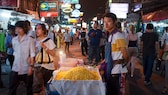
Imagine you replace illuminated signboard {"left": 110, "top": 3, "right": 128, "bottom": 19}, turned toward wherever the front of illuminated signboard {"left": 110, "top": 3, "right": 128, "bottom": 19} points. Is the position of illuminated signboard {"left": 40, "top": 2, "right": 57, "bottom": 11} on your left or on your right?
on your right

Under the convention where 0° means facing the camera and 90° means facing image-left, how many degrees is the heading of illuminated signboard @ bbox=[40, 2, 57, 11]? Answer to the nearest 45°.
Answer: approximately 0°

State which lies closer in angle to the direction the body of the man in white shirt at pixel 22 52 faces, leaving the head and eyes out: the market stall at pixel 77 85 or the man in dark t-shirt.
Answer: the market stall

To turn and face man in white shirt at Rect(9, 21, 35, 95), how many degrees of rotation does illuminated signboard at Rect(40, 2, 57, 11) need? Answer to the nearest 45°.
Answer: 0° — it already faces them

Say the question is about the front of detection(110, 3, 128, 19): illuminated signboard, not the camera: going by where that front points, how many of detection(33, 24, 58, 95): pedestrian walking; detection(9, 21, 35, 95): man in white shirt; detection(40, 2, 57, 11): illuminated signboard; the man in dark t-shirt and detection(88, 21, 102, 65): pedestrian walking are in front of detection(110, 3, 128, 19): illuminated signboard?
4

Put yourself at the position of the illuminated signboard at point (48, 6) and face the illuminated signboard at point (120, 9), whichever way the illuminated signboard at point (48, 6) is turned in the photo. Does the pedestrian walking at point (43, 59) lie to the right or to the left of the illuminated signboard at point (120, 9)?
right

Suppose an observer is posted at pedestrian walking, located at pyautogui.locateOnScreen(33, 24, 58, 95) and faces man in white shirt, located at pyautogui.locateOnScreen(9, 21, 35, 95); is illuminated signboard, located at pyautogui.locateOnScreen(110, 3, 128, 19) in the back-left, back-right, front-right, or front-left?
back-right

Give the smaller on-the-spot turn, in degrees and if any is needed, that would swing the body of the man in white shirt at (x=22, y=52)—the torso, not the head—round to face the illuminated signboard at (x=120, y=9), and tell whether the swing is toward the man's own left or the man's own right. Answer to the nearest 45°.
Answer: approximately 180°

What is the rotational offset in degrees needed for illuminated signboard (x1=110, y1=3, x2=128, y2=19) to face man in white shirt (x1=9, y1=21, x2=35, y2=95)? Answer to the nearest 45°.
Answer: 0° — it already faces them

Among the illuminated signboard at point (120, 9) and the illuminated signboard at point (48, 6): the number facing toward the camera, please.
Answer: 2

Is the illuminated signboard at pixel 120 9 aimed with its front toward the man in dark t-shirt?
yes

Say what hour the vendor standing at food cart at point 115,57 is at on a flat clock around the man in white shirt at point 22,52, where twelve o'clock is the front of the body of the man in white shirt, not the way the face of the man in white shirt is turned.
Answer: The vendor standing at food cart is roughly at 9 o'clock from the man in white shirt.

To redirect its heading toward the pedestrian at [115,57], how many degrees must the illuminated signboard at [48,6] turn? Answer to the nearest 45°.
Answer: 0° — it already faces them
